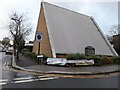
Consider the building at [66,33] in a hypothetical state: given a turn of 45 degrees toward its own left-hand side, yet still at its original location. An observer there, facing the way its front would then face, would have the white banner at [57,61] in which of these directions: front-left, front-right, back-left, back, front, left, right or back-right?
front

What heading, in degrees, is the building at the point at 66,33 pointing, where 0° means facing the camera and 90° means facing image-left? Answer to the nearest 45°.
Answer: approximately 45°

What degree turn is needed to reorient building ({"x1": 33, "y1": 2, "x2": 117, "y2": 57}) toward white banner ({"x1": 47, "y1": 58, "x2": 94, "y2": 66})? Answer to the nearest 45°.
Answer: approximately 45° to its left

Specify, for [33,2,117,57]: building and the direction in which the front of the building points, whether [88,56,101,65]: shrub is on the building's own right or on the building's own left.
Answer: on the building's own left
